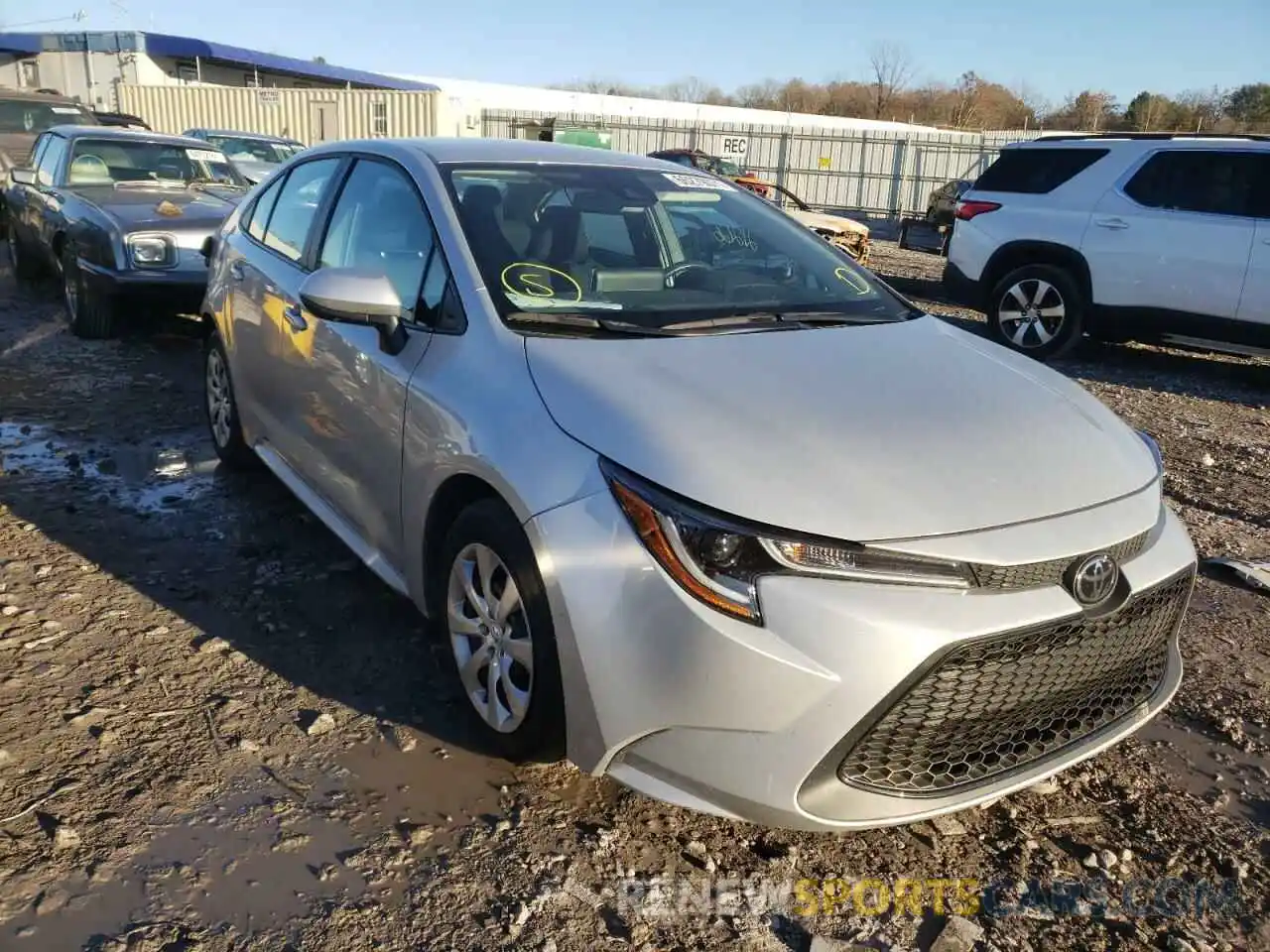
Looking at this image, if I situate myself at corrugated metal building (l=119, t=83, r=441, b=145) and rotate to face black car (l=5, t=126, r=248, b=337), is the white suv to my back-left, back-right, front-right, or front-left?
front-left

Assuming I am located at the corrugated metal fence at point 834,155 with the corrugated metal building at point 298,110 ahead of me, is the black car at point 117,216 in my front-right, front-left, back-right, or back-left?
front-left

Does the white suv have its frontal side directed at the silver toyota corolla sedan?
no

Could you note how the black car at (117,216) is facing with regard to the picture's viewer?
facing the viewer and to the right of the viewer

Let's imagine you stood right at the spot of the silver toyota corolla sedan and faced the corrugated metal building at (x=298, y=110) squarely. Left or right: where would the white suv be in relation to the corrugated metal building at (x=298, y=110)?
right

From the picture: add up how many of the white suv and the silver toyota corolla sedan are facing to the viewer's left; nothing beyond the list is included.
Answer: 0

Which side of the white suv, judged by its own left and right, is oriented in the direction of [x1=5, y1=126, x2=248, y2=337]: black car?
back

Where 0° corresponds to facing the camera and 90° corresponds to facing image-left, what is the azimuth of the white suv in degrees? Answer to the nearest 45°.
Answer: approximately 270°

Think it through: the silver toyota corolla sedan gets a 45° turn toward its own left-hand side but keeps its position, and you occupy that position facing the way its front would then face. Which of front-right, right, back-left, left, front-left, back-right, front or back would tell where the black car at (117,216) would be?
back-left

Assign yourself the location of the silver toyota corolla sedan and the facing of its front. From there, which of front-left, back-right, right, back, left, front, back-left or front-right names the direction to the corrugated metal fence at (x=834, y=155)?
back-left

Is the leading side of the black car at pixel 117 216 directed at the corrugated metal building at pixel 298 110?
no
